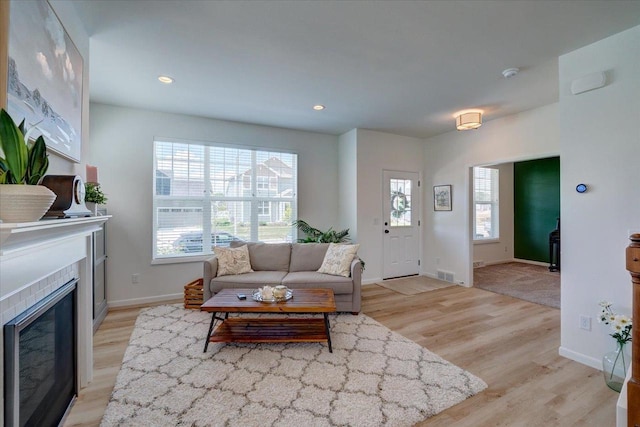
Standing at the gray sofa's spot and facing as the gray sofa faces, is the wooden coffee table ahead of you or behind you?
ahead

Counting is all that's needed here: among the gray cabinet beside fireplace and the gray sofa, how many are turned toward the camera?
1

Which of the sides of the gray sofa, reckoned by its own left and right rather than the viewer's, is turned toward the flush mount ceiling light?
left

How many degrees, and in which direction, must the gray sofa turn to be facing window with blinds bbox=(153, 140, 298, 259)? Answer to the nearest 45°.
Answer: approximately 135° to its right

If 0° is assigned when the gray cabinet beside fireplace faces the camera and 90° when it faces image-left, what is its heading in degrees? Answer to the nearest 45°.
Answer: approximately 270°

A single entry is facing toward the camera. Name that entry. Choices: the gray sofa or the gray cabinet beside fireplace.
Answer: the gray sofa

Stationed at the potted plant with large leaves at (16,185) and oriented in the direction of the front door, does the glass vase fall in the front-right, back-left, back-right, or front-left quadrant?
front-right

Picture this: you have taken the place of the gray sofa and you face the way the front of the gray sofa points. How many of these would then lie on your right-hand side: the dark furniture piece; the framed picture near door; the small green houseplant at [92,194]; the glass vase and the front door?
1

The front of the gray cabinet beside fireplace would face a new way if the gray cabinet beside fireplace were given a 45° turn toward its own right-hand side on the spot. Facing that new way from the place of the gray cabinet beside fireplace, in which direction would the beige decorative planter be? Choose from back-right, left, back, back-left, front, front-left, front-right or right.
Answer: front-right

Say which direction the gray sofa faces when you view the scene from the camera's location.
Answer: facing the viewer

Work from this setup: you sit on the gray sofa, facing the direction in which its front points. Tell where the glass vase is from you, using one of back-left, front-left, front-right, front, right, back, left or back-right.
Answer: front-left

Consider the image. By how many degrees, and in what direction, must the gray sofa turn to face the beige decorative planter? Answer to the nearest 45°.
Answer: approximately 45° to its right

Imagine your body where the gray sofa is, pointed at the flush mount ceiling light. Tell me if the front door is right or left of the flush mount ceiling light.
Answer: left

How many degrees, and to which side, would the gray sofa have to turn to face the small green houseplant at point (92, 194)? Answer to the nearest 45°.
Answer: approximately 90° to its right

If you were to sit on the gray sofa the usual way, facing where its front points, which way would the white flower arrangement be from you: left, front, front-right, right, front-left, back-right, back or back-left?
front-left

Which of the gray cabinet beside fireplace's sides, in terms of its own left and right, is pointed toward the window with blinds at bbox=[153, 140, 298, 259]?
front

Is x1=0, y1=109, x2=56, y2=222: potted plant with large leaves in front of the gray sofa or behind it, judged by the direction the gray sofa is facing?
in front

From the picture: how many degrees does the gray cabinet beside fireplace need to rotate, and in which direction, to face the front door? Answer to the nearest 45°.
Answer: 0° — it already faces it
